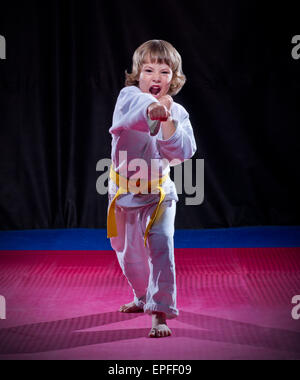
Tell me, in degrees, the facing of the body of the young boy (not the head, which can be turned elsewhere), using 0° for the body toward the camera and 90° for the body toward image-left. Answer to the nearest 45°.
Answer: approximately 0°
